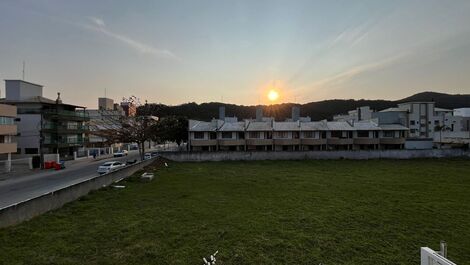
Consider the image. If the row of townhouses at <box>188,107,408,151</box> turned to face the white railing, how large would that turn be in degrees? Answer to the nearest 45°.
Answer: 0° — it already faces it

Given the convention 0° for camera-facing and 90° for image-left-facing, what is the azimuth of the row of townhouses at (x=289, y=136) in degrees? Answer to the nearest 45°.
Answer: approximately 0°

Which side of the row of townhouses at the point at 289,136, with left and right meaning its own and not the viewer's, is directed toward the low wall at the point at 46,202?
front

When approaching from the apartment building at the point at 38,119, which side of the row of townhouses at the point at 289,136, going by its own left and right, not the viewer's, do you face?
right

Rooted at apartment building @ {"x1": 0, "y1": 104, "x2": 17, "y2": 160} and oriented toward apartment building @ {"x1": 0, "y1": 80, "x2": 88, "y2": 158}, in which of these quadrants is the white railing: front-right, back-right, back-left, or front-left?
back-right

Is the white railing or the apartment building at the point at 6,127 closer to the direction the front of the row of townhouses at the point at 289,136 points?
the white railing

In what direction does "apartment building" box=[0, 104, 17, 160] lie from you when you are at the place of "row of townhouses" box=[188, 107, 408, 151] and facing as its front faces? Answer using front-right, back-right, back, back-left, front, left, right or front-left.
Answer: front-right

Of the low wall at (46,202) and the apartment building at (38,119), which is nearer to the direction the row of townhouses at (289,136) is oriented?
the low wall
